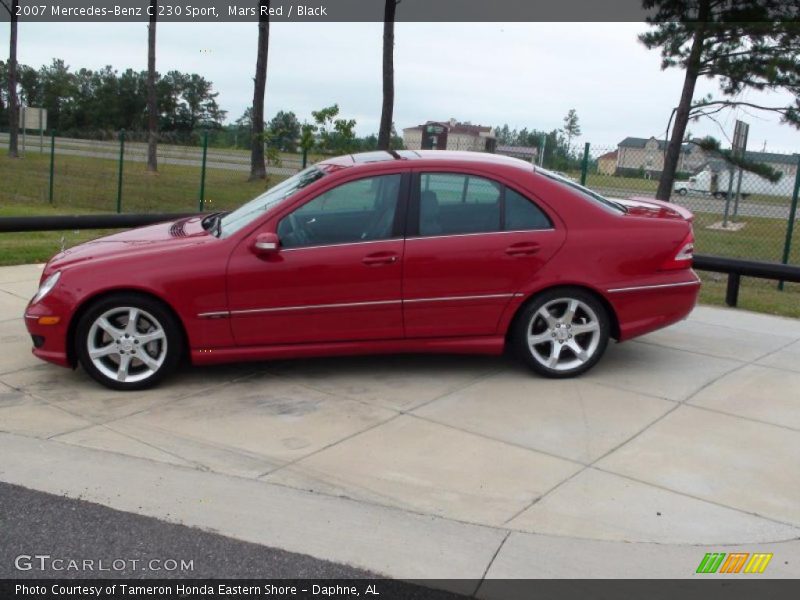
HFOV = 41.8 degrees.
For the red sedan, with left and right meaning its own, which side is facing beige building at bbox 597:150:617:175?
right

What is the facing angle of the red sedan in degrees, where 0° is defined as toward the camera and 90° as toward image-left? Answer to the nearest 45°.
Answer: approximately 90°

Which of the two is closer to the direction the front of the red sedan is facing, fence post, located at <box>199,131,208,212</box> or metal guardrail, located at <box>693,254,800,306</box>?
the fence post

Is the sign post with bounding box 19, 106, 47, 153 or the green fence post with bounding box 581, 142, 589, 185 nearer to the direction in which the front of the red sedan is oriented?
the sign post

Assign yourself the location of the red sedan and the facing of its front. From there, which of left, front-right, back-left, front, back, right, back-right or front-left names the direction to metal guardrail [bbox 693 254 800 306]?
back-right

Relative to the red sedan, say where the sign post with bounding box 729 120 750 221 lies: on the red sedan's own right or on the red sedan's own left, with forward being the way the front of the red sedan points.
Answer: on the red sedan's own right

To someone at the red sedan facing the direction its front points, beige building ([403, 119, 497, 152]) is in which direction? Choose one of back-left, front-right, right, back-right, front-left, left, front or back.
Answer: right

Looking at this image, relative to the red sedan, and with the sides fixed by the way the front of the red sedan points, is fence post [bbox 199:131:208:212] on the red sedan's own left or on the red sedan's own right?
on the red sedan's own right

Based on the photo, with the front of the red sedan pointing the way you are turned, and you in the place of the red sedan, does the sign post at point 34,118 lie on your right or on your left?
on your right

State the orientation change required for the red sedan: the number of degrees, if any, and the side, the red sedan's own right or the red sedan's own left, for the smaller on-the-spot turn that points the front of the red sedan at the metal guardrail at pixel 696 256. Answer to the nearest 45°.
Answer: approximately 135° to the red sedan's own right

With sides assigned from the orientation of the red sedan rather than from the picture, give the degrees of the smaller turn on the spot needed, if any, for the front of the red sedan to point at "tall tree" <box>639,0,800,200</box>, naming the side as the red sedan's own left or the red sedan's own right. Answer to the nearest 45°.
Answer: approximately 135° to the red sedan's own right
